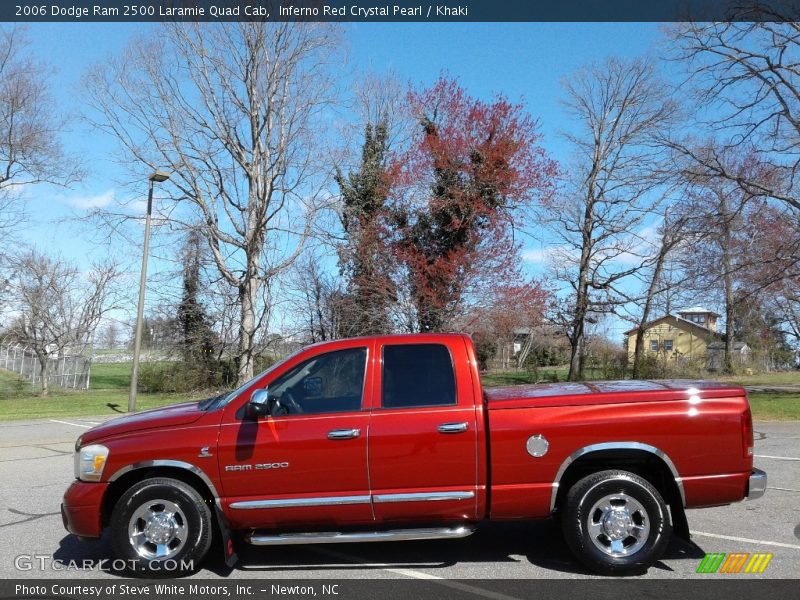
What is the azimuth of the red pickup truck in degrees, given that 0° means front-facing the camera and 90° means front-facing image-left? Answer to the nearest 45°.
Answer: approximately 90°

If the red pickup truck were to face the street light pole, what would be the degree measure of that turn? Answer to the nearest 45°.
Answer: approximately 45° to its right
